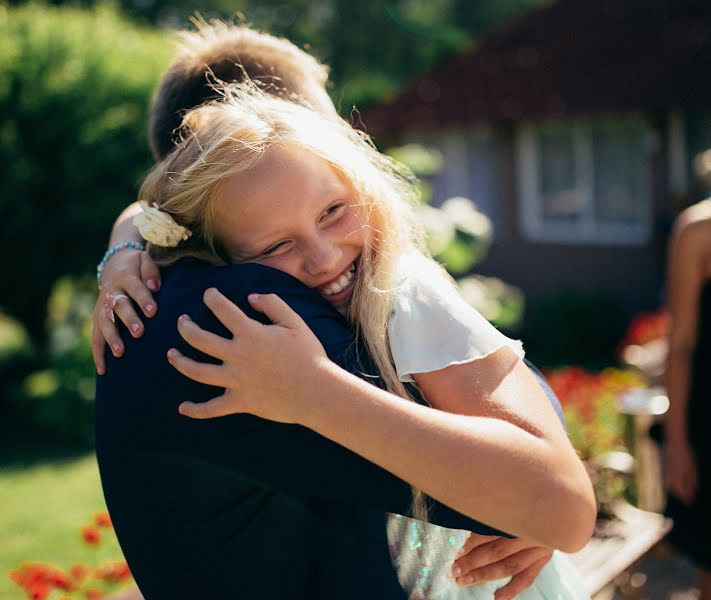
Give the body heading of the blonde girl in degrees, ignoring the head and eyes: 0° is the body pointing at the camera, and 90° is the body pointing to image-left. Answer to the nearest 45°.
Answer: approximately 45°

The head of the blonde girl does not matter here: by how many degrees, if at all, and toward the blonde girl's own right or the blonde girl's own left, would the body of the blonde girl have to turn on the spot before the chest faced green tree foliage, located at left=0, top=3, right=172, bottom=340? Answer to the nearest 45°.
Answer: approximately 135° to the blonde girl's own right

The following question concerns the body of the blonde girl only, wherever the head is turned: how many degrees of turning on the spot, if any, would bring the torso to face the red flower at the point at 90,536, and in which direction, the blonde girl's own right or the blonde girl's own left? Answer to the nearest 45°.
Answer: approximately 90° to the blonde girl's own right

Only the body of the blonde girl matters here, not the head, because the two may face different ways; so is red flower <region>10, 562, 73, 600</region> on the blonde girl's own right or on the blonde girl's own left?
on the blonde girl's own right

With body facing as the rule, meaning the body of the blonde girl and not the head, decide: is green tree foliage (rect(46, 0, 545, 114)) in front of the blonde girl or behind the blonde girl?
behind

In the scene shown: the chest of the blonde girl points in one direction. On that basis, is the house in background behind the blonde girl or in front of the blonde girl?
behind

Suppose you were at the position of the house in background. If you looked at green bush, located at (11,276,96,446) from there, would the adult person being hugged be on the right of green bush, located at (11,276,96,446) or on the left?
left
